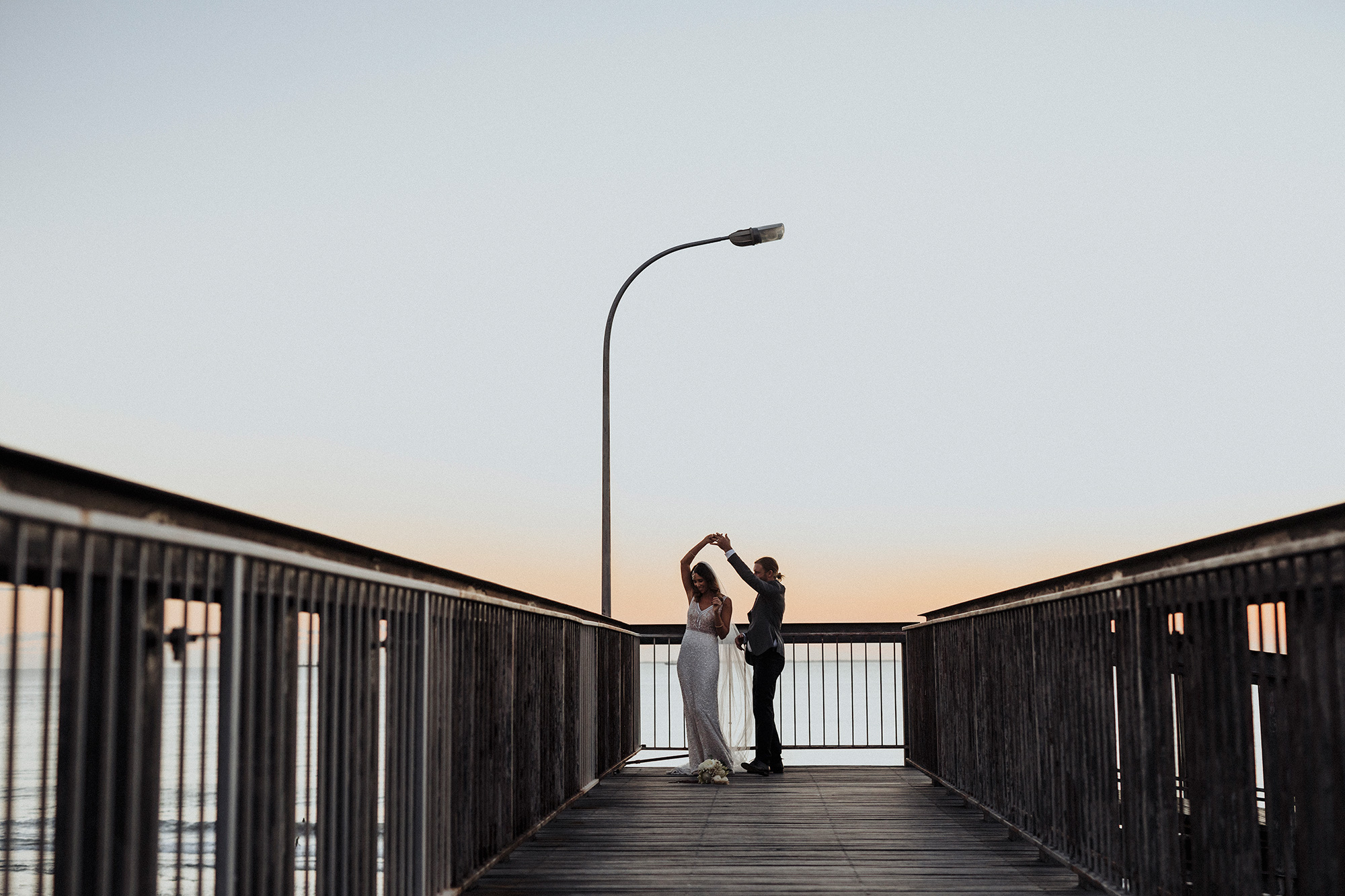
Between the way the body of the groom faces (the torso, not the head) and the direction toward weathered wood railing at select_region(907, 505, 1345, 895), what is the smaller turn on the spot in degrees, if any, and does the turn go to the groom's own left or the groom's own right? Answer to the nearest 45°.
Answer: approximately 90° to the groom's own left

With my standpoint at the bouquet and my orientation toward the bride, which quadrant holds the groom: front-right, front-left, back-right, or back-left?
front-right

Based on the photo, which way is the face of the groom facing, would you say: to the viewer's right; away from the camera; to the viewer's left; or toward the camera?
to the viewer's left

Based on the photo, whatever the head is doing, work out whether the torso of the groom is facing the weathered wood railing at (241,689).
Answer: no

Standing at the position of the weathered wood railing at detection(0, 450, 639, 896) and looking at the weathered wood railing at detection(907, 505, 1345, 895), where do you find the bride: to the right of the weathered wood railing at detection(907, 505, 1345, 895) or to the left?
left

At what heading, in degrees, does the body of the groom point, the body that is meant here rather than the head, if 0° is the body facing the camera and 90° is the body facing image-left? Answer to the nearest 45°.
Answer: approximately 90°

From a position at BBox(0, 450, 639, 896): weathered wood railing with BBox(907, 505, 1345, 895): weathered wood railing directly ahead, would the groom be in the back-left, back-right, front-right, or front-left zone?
front-left

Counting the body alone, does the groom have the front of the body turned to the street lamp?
no
